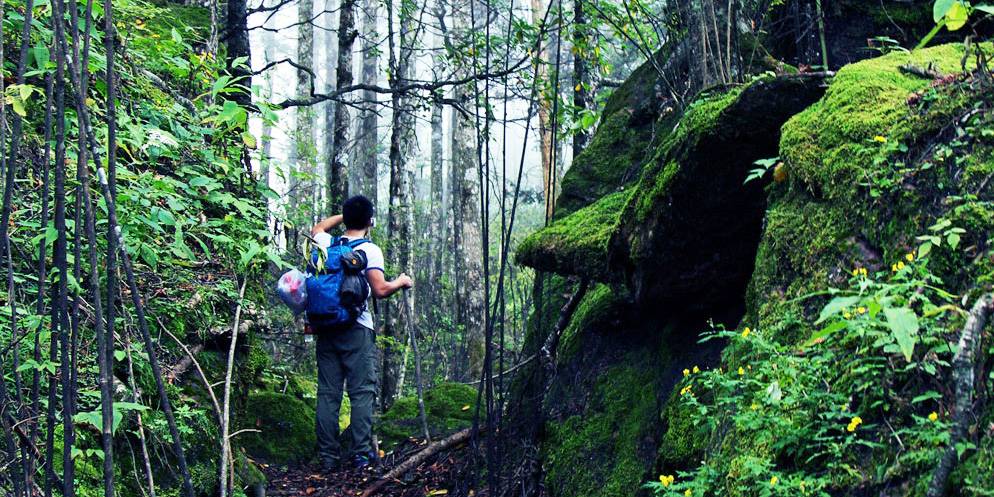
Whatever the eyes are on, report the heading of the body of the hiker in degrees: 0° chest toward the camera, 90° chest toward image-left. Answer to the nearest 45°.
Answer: approximately 225°

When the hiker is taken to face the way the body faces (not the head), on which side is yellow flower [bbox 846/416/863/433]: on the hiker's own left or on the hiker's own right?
on the hiker's own right

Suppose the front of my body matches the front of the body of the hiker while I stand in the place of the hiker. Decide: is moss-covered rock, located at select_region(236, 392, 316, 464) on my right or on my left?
on my left

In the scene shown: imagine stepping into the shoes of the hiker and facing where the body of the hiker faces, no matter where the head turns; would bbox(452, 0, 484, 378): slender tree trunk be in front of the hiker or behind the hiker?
in front

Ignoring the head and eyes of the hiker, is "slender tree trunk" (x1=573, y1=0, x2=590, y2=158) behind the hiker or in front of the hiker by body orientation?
in front
